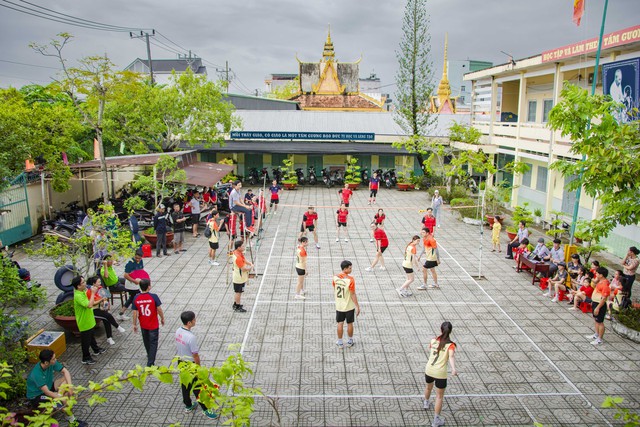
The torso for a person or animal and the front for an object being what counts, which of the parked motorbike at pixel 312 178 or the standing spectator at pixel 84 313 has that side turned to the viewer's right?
the standing spectator

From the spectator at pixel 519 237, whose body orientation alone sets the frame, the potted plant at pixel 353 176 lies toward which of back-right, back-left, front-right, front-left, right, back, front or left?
front-right

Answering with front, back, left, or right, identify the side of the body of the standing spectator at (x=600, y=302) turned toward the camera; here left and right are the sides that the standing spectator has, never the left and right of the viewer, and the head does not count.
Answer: left

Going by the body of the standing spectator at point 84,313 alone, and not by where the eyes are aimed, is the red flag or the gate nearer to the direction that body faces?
the red flag

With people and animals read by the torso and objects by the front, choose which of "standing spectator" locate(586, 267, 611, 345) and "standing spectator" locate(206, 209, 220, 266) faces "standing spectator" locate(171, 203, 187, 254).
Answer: "standing spectator" locate(586, 267, 611, 345)

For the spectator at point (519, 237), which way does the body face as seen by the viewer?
to the viewer's left

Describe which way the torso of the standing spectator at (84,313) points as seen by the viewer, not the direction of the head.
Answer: to the viewer's right

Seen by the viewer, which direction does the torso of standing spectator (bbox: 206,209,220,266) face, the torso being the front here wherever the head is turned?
to the viewer's right

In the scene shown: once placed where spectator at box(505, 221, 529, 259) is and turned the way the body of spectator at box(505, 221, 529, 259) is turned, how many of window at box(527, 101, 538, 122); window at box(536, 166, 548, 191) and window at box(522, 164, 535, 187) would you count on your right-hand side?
3

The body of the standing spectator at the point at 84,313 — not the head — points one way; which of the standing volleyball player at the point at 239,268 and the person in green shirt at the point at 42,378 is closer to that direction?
the standing volleyball player
